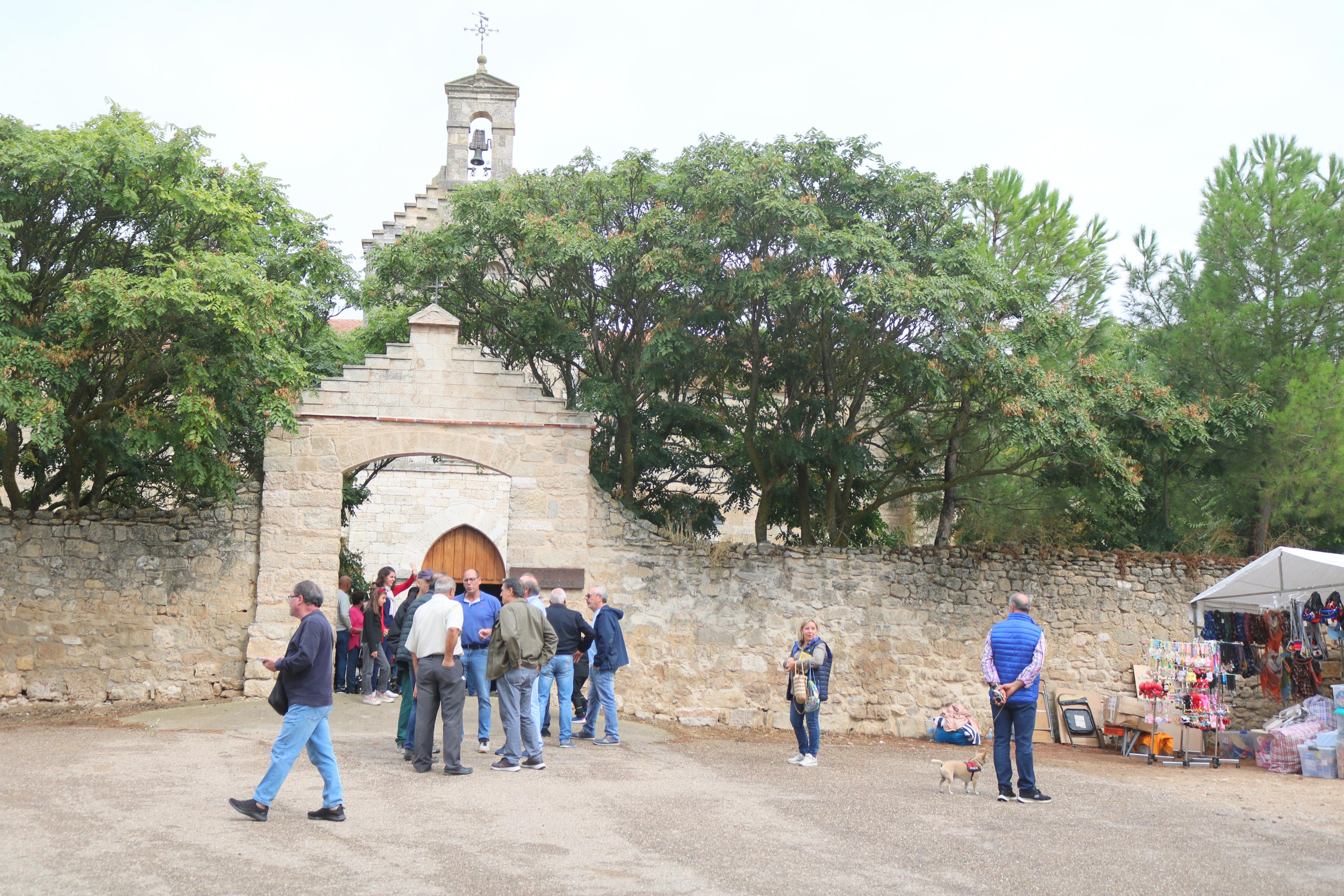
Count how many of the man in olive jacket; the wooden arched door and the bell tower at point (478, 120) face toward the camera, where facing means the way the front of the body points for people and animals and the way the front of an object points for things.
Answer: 2

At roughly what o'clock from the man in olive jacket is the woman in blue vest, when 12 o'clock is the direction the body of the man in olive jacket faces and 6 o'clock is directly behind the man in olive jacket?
The woman in blue vest is roughly at 4 o'clock from the man in olive jacket.

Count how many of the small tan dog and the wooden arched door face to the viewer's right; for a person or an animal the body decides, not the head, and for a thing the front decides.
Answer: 1

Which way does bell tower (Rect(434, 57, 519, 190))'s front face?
toward the camera

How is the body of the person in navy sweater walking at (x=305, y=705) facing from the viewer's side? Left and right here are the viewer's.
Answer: facing to the left of the viewer

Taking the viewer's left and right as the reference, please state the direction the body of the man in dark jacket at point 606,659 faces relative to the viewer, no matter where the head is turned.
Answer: facing to the left of the viewer

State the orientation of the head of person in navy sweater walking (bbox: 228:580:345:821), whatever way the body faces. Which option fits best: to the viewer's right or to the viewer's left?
to the viewer's left

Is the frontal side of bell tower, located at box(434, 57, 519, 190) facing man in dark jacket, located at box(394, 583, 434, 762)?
yes

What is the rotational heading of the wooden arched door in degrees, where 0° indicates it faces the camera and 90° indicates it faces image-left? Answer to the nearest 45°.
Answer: approximately 0°

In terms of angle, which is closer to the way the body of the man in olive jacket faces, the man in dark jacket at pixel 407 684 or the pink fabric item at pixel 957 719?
the man in dark jacket

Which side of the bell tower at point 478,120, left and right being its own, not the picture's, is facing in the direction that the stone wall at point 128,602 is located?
front

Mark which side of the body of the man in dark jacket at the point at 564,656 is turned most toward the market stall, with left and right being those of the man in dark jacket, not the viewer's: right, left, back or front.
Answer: right

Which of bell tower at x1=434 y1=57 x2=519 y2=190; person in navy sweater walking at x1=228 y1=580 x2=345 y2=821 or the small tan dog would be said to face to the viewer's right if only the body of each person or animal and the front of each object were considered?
the small tan dog

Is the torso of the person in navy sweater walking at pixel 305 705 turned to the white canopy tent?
no

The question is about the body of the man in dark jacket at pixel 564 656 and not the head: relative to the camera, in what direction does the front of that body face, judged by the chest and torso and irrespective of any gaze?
away from the camera

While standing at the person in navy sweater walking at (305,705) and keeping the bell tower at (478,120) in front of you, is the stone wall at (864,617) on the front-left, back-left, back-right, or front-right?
front-right

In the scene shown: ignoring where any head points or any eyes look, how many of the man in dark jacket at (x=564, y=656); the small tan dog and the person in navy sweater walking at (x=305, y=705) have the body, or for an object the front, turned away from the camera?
1
